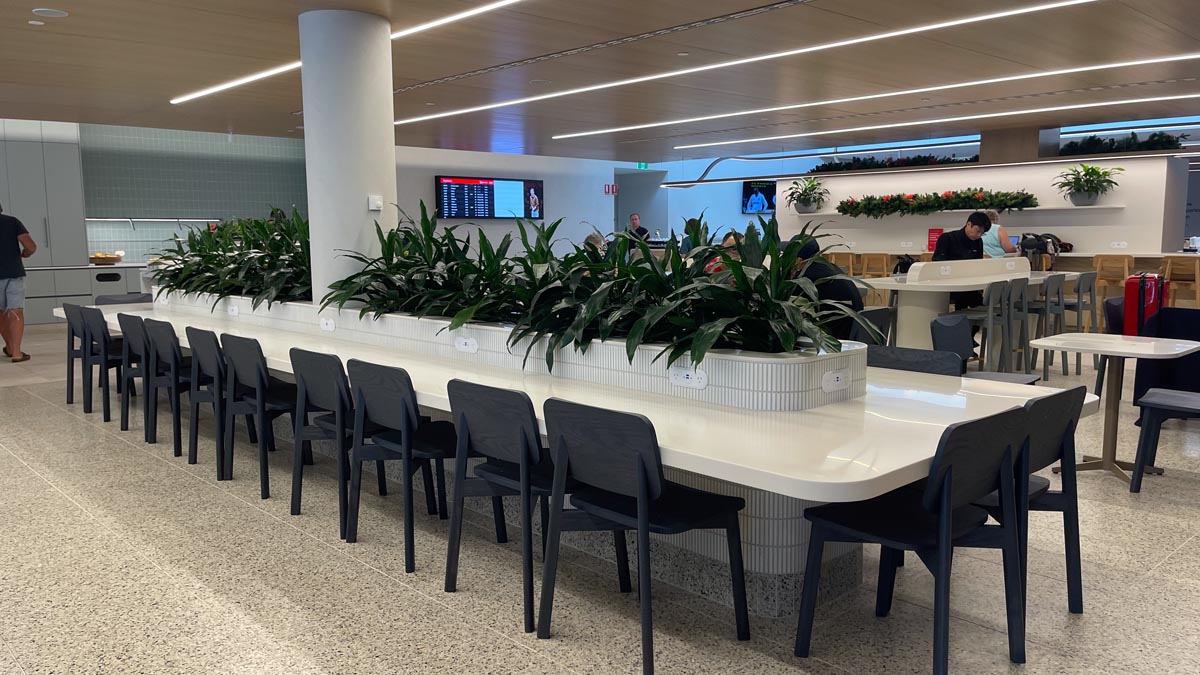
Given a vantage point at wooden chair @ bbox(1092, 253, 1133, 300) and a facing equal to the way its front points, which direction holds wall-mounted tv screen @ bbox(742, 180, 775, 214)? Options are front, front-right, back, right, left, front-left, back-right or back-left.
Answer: front-left

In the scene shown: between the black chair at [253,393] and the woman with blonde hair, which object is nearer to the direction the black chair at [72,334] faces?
the woman with blonde hair

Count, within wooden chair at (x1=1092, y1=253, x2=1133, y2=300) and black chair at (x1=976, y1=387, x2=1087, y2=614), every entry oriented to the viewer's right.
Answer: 0

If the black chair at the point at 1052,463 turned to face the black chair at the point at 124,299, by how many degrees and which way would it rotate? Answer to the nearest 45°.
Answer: approximately 45° to its left

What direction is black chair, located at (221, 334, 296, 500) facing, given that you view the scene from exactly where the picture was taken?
facing away from the viewer and to the right of the viewer

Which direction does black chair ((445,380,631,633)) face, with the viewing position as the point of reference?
facing away from the viewer and to the right of the viewer

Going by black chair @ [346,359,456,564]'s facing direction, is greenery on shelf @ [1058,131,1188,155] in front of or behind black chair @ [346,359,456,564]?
in front

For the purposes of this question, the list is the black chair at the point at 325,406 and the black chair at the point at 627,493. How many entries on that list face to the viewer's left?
0

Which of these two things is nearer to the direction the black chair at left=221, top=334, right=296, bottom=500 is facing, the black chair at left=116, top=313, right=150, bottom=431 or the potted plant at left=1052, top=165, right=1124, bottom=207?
the potted plant

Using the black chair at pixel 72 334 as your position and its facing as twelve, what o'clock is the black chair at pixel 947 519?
the black chair at pixel 947 519 is roughly at 4 o'clock from the black chair at pixel 72 334.

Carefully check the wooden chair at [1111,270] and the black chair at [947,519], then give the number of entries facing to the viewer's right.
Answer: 0

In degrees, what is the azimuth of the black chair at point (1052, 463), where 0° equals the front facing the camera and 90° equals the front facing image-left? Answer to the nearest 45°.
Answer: approximately 135°

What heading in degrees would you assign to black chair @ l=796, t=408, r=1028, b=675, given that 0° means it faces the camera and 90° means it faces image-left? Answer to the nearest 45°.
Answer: approximately 135°

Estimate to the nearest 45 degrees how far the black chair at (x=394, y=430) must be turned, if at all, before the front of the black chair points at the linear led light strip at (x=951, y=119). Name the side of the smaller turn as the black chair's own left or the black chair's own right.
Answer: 0° — it already faces it

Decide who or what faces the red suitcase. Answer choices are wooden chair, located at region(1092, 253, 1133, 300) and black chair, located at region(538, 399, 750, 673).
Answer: the black chair

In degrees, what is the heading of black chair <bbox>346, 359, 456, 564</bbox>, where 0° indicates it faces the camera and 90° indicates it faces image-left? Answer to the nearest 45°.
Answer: approximately 225°
